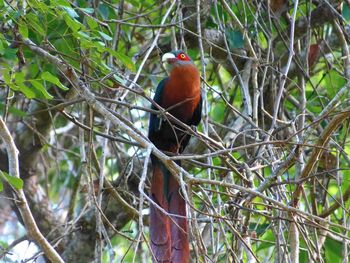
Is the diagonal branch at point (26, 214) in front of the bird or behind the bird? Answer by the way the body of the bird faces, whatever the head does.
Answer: in front

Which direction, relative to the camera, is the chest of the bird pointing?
toward the camera

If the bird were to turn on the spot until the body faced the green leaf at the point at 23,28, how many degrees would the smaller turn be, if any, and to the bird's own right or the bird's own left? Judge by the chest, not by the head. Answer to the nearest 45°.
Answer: approximately 45° to the bird's own right
